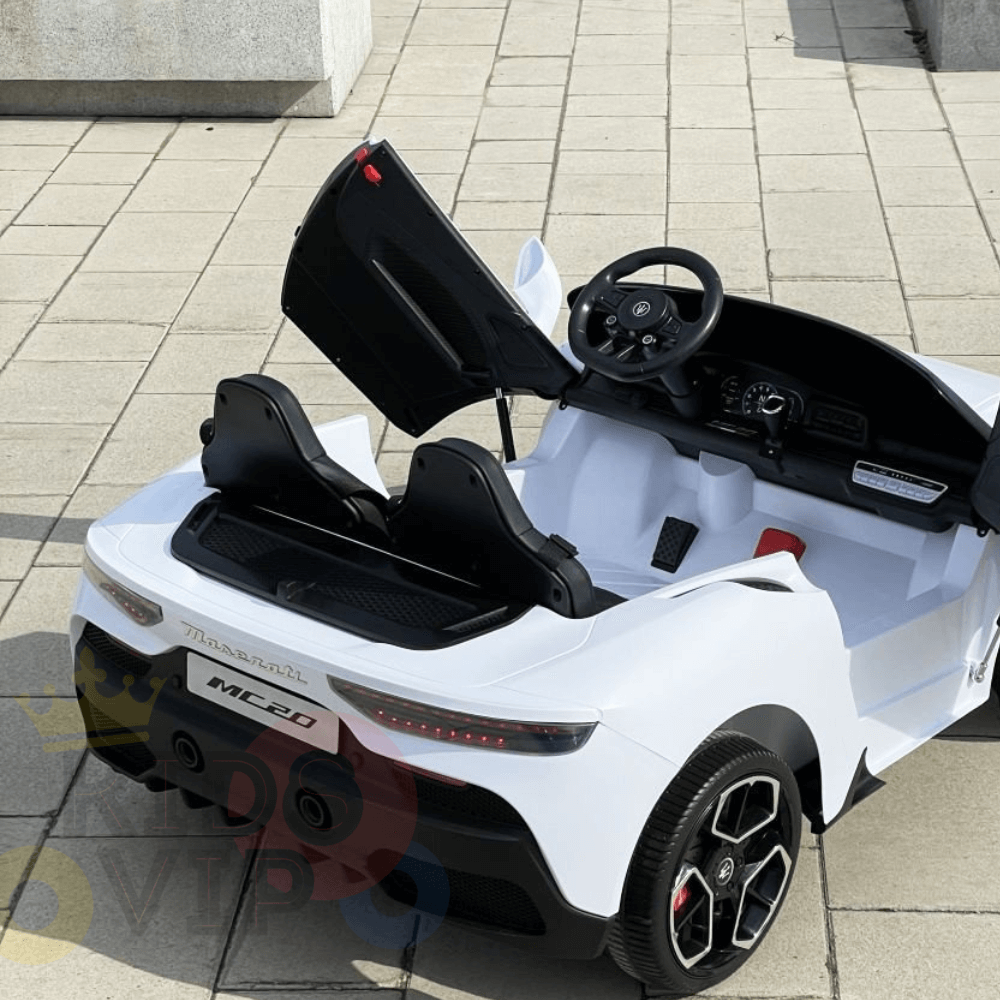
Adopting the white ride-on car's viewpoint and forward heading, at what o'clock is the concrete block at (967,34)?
The concrete block is roughly at 11 o'clock from the white ride-on car.

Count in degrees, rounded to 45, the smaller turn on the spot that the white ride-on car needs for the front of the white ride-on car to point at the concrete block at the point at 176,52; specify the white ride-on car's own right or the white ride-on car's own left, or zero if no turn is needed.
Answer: approximately 45° to the white ride-on car's own left

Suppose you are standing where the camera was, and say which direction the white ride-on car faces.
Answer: facing away from the viewer and to the right of the viewer
